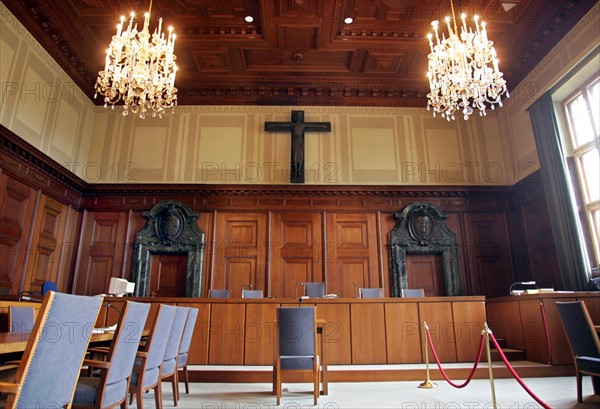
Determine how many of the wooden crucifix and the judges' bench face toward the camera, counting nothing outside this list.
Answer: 2

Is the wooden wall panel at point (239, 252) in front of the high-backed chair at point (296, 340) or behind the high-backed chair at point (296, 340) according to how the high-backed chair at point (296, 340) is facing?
in front

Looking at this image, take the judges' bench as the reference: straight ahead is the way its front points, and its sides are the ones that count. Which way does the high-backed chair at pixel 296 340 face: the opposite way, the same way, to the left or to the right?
the opposite way

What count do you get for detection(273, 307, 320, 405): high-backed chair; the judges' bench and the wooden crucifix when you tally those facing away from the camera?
1

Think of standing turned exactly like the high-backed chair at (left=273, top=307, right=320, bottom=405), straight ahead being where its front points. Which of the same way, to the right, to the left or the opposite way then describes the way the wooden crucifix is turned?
the opposite way

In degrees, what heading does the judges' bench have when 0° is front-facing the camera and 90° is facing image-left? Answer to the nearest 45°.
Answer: approximately 0°

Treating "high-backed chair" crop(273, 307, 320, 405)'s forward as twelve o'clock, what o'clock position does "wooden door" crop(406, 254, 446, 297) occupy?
The wooden door is roughly at 1 o'clock from the high-backed chair.

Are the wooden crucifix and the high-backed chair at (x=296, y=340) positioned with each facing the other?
yes

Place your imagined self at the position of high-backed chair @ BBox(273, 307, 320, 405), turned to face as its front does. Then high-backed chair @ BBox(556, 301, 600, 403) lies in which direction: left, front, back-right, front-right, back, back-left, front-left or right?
right

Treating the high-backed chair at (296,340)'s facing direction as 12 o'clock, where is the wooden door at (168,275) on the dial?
The wooden door is roughly at 11 o'clock from the high-backed chair.

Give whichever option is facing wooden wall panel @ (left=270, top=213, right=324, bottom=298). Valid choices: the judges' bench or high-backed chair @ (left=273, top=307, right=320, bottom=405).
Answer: the high-backed chair

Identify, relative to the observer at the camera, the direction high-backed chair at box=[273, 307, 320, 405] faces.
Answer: facing away from the viewer

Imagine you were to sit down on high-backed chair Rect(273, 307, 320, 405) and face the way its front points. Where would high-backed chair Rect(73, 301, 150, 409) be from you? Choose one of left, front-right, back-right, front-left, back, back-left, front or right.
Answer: back-left

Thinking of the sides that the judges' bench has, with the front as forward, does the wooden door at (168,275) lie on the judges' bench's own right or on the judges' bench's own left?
on the judges' bench's own right
